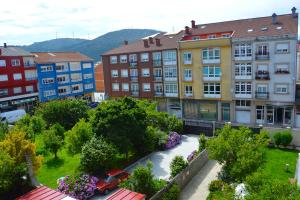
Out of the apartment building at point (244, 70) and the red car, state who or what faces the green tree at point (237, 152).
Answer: the apartment building

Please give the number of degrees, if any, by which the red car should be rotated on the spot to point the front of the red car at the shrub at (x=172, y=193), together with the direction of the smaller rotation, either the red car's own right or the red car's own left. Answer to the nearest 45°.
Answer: approximately 90° to the red car's own left

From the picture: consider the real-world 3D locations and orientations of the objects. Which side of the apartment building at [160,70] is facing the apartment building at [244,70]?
left

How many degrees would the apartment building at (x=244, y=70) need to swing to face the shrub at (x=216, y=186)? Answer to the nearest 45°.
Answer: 0° — it already faces it

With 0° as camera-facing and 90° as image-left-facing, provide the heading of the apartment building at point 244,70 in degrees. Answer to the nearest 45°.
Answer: approximately 0°
